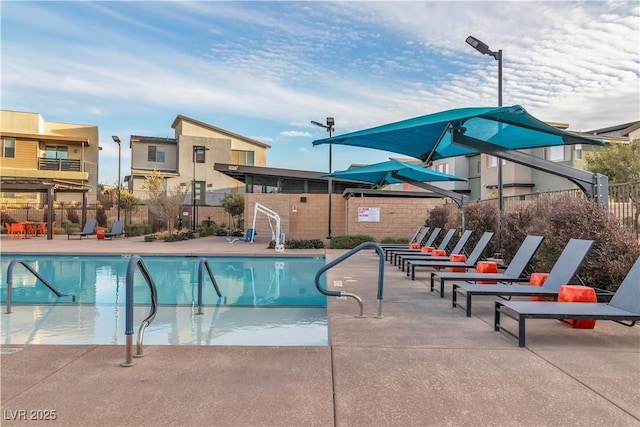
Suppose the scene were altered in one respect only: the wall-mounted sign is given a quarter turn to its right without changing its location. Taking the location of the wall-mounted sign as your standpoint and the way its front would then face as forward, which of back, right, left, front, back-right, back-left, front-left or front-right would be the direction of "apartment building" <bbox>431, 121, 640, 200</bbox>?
back-right

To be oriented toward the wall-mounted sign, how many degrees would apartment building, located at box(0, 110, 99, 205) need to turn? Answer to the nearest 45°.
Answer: approximately 45° to its left

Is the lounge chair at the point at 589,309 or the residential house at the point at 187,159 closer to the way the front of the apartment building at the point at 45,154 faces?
the lounge chair

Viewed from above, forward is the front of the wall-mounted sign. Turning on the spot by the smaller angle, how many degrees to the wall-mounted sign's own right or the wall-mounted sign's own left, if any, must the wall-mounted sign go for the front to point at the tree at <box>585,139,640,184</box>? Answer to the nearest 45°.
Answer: approximately 90° to the wall-mounted sign's own left

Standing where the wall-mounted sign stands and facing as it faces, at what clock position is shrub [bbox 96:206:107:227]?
The shrub is roughly at 4 o'clock from the wall-mounted sign.

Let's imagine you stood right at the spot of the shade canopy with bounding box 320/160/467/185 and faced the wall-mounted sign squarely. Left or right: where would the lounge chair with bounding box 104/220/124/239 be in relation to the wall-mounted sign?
left

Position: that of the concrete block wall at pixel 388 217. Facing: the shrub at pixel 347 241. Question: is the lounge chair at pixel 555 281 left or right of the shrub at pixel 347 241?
left

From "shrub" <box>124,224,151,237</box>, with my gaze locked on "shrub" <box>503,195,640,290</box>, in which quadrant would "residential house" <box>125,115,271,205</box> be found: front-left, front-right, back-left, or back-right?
back-left

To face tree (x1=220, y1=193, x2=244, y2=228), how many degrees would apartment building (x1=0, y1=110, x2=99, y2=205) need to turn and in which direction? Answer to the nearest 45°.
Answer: approximately 45° to its left

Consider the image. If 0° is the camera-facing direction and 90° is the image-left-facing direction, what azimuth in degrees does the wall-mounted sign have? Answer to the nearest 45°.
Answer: approximately 0°

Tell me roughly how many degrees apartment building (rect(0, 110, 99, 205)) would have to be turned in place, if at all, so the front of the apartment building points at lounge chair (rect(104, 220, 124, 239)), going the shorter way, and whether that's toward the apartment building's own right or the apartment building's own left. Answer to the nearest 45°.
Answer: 0° — it already faces it

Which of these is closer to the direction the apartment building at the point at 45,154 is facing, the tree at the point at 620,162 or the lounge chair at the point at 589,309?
the lounge chair

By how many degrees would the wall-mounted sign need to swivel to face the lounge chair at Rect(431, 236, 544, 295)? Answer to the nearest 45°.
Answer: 0° — it already faces it
